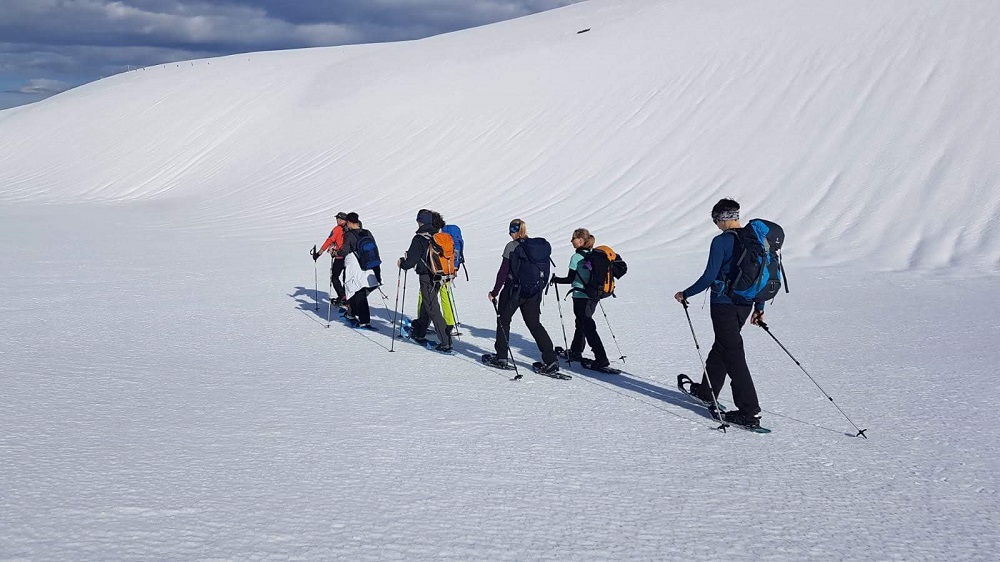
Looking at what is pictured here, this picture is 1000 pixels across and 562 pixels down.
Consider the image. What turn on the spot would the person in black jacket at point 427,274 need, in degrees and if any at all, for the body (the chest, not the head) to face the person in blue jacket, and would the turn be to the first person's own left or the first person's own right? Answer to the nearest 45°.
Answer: approximately 135° to the first person's own left

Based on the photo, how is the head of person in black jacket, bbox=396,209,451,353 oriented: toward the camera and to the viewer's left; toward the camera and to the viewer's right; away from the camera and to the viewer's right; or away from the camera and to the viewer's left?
away from the camera and to the viewer's left

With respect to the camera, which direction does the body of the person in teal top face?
to the viewer's left

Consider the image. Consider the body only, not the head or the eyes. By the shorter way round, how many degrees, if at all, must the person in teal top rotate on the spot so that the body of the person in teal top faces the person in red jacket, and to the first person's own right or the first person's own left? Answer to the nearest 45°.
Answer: approximately 45° to the first person's own right

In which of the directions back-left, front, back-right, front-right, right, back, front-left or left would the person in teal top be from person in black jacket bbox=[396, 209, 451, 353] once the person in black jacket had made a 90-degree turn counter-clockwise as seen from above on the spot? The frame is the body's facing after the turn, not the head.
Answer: front-left

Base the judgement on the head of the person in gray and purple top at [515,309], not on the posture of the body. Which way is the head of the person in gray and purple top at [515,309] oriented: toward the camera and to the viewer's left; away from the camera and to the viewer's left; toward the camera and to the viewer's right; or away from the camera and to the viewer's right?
away from the camera and to the viewer's left

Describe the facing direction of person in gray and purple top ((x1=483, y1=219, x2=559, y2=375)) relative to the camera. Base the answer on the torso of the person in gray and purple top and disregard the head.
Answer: to the viewer's left

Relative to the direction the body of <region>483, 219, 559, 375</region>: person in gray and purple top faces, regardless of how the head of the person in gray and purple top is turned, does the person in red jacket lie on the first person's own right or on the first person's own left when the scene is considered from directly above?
on the first person's own right

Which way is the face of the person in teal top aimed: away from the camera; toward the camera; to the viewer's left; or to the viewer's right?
to the viewer's left

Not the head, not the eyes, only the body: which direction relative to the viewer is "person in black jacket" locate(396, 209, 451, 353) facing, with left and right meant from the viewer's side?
facing to the left of the viewer
